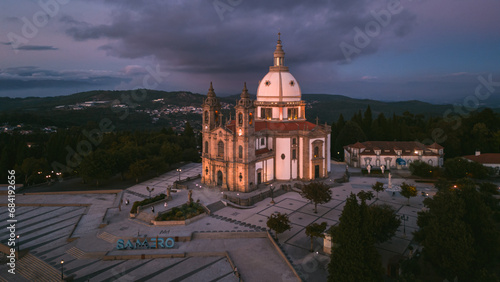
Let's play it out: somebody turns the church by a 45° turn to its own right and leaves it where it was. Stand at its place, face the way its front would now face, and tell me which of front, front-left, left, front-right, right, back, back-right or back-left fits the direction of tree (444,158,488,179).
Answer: back

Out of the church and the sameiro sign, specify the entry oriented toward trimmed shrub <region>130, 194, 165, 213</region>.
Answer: the church

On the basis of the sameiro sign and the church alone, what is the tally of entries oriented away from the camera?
0

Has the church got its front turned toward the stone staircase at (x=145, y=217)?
yes

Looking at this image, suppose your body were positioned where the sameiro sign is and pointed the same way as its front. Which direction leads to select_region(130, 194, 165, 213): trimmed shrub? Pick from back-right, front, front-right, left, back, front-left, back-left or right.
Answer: back

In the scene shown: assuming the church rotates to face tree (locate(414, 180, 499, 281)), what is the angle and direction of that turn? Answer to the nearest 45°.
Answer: approximately 90° to its left

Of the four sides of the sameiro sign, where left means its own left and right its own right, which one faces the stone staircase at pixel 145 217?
back

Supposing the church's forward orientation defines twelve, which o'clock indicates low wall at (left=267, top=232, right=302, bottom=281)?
The low wall is roughly at 10 o'clock from the church.

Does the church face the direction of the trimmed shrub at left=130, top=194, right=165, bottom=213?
yes

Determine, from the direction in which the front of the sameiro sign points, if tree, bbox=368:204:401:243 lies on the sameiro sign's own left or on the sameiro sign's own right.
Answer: on the sameiro sign's own left

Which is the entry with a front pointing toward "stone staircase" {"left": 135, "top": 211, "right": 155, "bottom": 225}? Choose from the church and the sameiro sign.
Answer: the church

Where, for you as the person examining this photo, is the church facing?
facing the viewer and to the left of the viewer

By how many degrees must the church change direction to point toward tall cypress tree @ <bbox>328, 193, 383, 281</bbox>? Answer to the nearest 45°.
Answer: approximately 45° to its left

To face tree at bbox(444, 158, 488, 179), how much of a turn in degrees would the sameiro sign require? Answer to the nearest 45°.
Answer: approximately 90° to its left

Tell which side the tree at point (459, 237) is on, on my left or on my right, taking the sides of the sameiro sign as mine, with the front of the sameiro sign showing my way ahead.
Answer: on my left

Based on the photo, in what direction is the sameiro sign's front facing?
toward the camera

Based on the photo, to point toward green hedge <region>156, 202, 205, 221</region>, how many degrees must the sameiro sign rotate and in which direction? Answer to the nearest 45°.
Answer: approximately 135° to its left

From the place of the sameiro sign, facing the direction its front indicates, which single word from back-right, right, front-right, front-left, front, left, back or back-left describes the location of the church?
back-left

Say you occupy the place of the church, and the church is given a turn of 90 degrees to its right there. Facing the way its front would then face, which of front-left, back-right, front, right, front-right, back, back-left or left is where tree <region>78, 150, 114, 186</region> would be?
front-left
